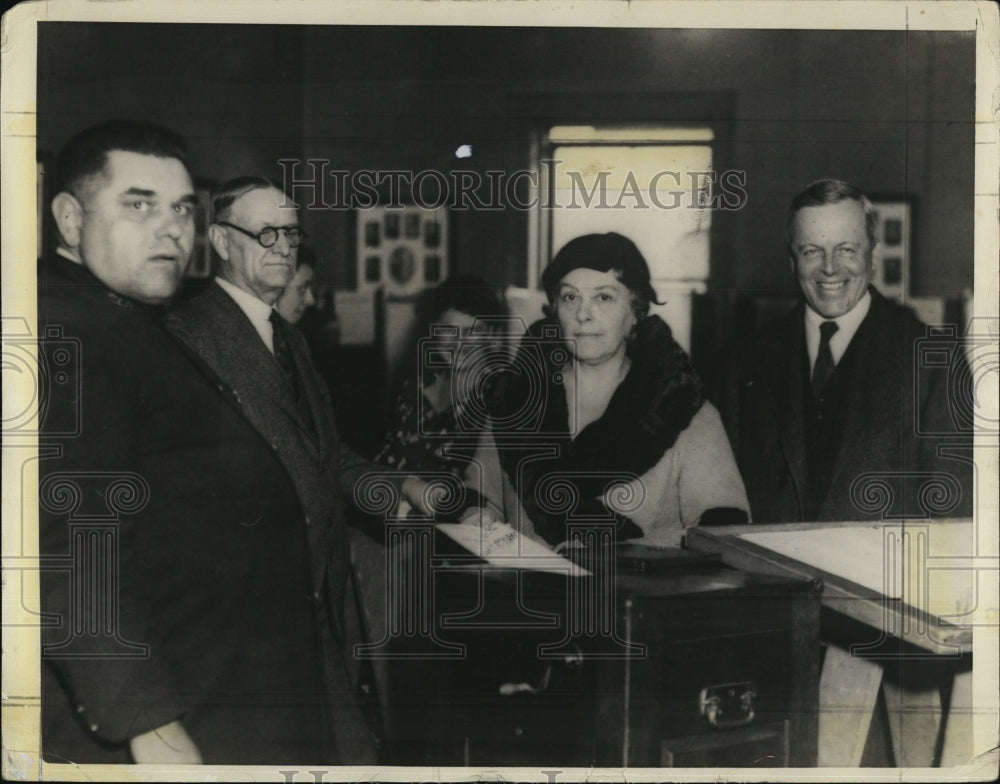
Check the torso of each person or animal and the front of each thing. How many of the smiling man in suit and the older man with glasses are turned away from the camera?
0

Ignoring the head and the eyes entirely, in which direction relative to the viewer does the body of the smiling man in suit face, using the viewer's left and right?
facing the viewer

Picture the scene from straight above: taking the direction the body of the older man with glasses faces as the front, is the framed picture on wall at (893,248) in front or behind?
in front

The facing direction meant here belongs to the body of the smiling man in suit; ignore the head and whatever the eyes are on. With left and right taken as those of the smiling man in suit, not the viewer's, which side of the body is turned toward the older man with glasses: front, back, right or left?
right

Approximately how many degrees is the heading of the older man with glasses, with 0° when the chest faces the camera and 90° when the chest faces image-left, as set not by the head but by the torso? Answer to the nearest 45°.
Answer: approximately 315°

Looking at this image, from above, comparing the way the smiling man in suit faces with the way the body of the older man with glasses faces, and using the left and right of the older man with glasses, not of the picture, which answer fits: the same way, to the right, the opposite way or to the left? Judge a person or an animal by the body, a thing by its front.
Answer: to the right
